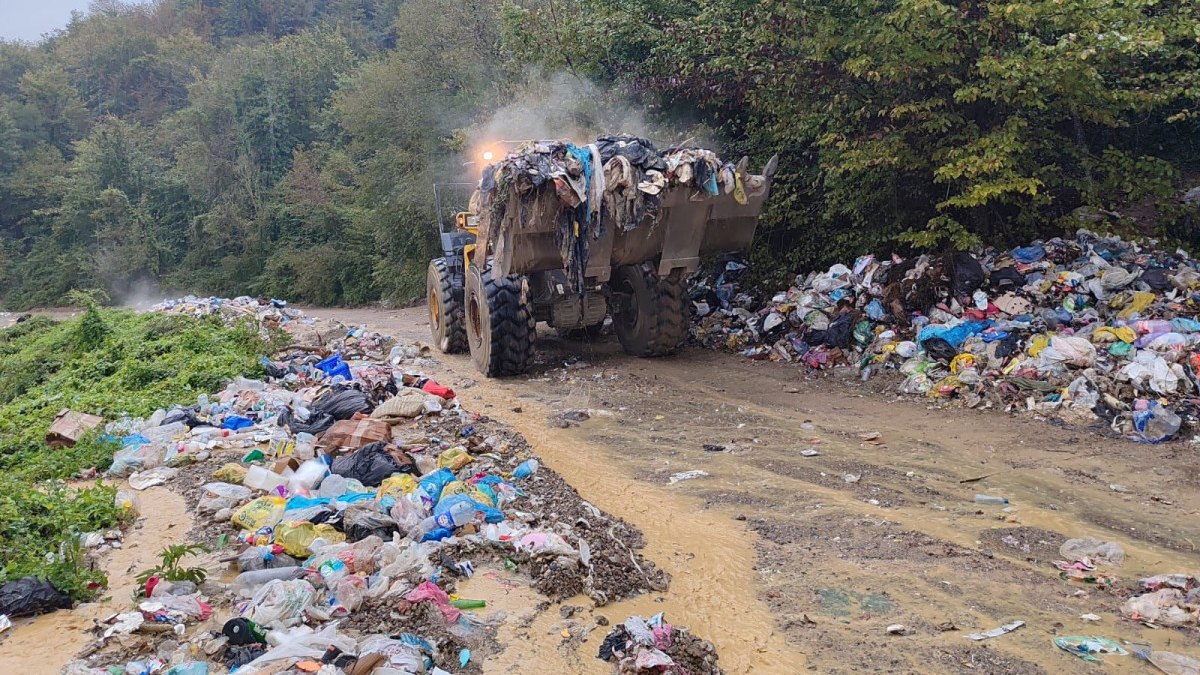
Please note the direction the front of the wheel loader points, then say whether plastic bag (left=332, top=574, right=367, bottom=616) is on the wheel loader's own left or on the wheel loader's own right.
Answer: on the wheel loader's own right

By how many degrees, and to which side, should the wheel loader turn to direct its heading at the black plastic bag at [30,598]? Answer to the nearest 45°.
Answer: approximately 90° to its right

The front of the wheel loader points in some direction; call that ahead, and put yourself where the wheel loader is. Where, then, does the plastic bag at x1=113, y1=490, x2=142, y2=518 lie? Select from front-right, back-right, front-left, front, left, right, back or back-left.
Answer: right

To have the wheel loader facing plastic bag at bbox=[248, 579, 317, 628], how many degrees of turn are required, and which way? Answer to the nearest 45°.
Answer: approximately 45° to its right

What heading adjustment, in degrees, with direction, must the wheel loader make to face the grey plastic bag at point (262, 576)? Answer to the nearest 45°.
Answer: approximately 45° to its right

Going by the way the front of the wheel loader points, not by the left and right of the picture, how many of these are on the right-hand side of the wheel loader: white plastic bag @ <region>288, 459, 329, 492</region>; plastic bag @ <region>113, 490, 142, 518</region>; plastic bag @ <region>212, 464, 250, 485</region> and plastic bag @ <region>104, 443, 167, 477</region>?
4

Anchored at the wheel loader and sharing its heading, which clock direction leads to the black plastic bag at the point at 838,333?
The black plastic bag is roughly at 10 o'clock from the wheel loader.

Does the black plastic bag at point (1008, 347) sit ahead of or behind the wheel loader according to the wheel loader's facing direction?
ahead

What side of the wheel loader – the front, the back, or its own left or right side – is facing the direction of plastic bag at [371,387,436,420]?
right

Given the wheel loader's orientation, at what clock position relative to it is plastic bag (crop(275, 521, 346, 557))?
The plastic bag is roughly at 2 o'clock from the wheel loader.

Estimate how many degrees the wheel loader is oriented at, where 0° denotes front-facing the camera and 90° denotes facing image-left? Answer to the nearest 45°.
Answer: approximately 315°

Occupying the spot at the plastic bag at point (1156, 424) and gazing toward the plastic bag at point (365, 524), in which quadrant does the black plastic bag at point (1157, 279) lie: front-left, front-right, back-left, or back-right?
back-right

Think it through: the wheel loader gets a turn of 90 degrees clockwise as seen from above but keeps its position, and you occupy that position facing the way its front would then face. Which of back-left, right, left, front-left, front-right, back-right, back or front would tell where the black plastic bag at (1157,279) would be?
back-left

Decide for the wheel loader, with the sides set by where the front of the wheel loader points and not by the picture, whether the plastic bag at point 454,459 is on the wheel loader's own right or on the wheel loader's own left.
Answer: on the wheel loader's own right

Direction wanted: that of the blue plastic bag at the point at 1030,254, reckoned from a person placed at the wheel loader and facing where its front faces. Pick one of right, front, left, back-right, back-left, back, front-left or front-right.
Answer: front-left

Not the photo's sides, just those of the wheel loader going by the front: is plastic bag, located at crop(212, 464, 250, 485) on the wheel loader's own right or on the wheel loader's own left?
on the wheel loader's own right

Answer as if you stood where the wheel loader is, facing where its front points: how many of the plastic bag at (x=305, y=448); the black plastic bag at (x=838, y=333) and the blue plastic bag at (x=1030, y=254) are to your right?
1

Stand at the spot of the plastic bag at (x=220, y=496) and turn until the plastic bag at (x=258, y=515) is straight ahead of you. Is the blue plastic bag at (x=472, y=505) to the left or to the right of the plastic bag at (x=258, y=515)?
left

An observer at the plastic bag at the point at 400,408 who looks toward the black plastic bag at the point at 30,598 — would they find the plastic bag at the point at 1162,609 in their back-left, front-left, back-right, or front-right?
front-left
